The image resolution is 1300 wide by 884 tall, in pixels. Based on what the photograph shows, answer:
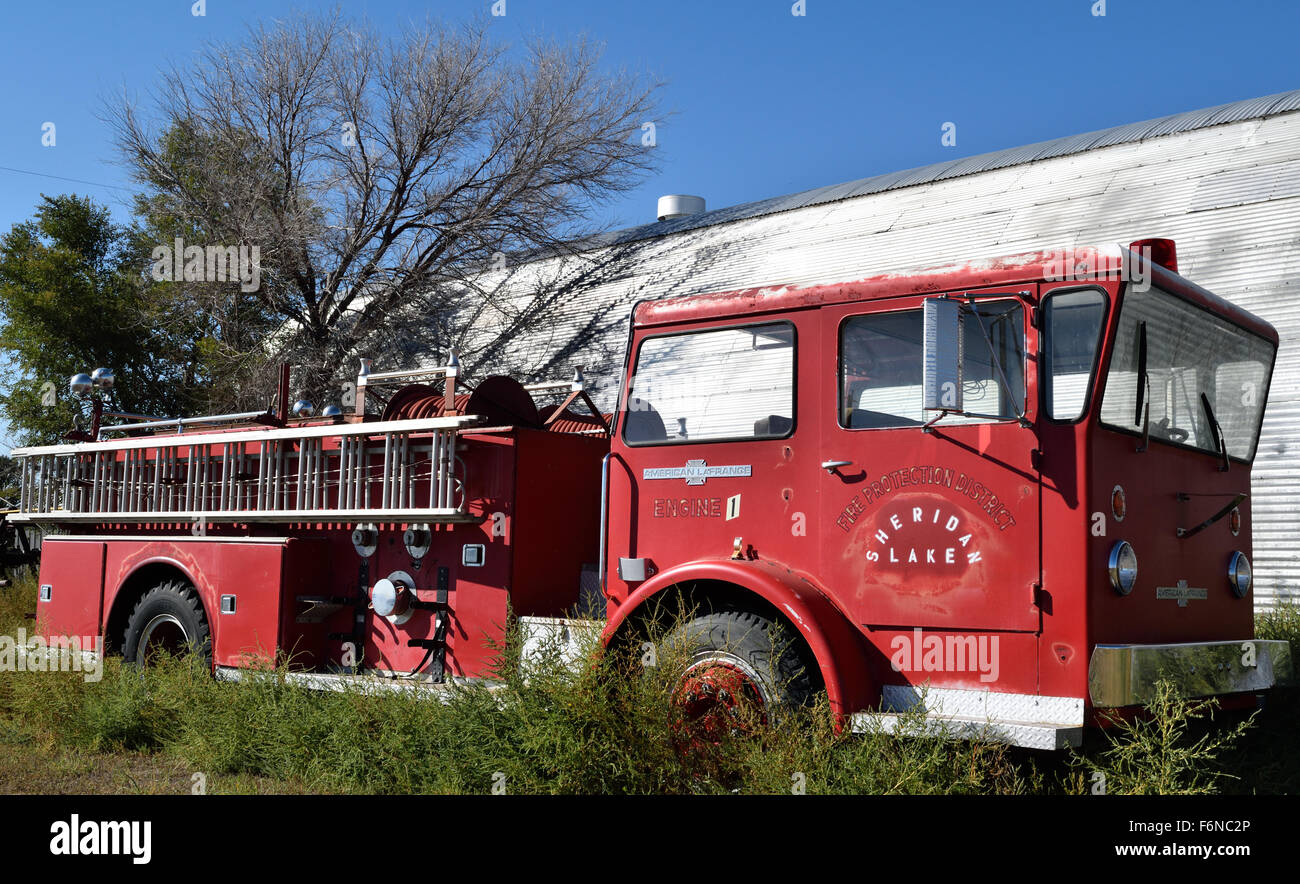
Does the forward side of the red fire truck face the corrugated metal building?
no

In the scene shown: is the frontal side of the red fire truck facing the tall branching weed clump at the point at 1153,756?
yes

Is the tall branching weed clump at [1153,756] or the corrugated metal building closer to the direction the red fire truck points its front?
the tall branching weed clump

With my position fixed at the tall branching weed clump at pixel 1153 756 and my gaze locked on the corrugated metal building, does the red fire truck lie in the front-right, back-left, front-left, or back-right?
front-left

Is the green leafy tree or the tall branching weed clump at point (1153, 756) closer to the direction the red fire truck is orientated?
the tall branching weed clump

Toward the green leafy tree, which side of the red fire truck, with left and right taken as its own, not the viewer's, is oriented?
back
